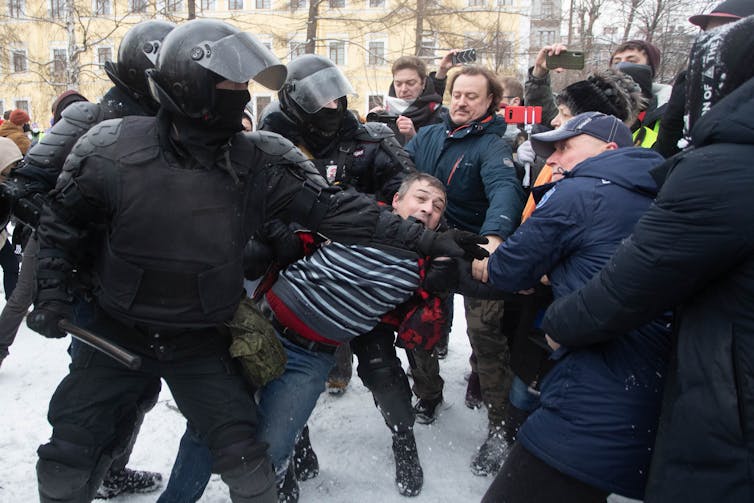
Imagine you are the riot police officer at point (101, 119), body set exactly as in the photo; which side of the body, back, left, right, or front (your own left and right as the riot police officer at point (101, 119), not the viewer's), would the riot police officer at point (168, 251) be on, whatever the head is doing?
right

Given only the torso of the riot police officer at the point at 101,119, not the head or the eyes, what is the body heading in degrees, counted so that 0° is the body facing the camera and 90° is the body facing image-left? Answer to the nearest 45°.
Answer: approximately 270°

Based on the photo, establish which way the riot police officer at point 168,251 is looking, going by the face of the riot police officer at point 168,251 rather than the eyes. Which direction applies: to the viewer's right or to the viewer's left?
to the viewer's right
